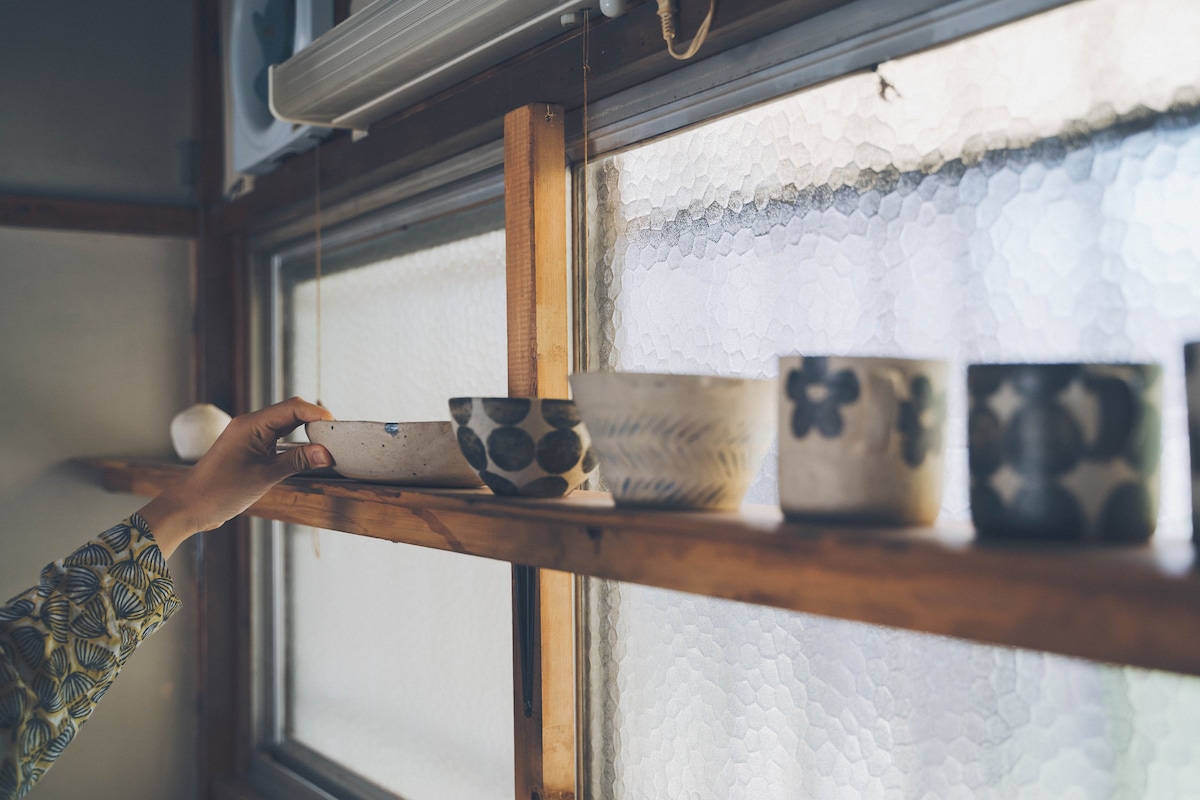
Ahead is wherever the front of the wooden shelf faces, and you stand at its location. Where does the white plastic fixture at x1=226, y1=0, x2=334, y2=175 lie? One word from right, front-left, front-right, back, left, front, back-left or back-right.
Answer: right

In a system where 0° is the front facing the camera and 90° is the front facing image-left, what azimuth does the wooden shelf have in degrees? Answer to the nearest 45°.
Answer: approximately 45°

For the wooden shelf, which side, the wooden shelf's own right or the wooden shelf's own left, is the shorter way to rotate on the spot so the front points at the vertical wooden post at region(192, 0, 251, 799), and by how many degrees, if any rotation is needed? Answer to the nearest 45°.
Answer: approximately 90° to the wooden shelf's own right
